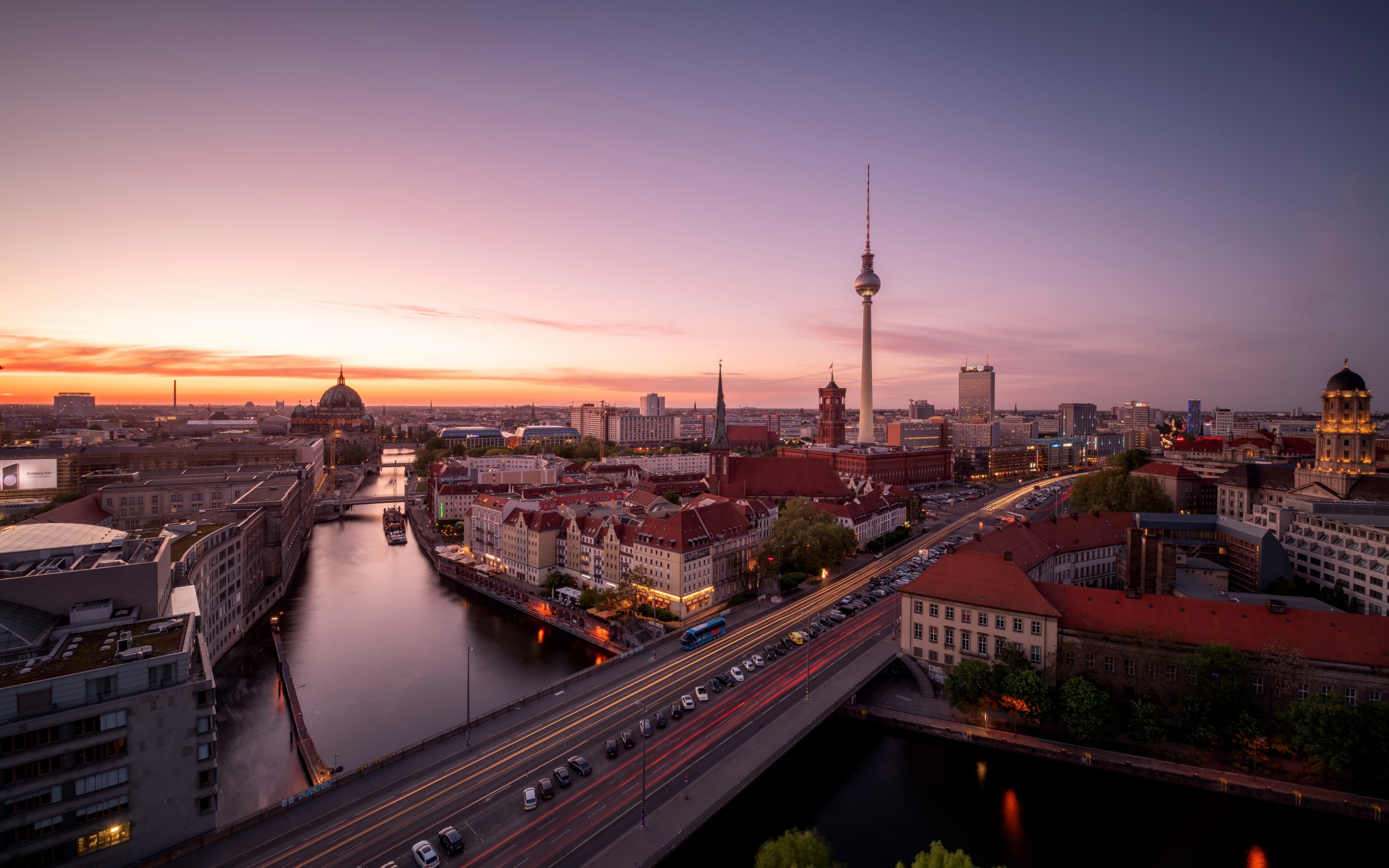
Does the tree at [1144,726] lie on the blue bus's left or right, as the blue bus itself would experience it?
on its left

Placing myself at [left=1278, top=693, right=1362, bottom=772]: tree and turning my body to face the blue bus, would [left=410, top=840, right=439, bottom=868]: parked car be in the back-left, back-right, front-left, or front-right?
front-left

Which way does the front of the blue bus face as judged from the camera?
facing the viewer and to the left of the viewer

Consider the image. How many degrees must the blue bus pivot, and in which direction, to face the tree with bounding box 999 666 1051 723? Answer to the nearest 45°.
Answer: approximately 90° to its left

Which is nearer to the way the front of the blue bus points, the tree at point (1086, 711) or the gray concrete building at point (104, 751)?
the gray concrete building

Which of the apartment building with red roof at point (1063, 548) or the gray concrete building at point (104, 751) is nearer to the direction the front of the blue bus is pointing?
the gray concrete building

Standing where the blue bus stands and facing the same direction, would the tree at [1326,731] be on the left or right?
on its left

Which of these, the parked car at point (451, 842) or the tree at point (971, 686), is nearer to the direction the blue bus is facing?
the parked car

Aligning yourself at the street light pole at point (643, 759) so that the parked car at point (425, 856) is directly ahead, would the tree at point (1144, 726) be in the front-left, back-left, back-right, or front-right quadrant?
back-left

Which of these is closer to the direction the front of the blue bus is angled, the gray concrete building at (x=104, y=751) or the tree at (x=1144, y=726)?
the gray concrete building

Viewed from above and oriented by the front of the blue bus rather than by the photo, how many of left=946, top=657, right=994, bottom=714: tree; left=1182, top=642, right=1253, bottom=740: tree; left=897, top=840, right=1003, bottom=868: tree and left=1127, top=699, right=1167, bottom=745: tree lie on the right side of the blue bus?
0

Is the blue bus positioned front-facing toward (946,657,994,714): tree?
no

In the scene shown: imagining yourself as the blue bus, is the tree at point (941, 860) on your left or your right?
on your left
